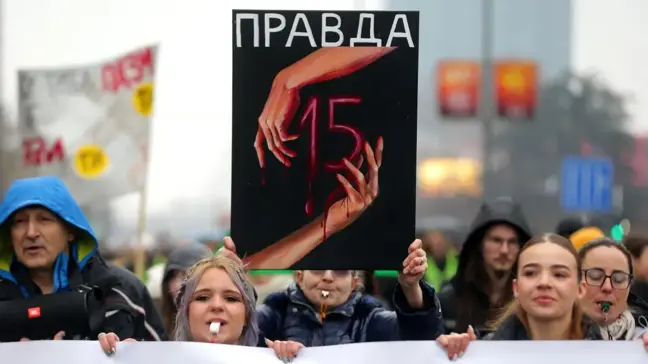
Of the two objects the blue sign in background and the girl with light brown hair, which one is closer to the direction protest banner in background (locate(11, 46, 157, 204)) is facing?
the girl with light brown hair

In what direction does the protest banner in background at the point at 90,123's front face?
toward the camera

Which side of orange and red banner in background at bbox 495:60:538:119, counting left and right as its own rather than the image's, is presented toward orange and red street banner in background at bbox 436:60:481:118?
right

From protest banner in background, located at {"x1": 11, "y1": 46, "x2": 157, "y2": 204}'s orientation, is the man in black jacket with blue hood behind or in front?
in front

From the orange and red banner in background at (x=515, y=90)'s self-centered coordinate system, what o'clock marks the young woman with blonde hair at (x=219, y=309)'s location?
The young woman with blonde hair is roughly at 12 o'clock from the orange and red banner in background.

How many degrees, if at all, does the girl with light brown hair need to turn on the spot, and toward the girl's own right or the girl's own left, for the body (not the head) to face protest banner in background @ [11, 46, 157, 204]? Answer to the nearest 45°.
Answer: approximately 135° to the girl's own right

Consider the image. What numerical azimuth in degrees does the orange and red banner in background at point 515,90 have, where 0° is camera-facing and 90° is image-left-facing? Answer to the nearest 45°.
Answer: approximately 0°

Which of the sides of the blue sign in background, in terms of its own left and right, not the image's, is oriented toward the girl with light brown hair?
front

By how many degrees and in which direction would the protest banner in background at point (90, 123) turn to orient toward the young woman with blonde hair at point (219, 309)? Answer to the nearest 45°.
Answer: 0° — it already faces them

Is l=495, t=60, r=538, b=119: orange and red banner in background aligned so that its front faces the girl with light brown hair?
yes

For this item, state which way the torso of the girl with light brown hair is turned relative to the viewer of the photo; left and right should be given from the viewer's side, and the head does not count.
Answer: facing the viewer

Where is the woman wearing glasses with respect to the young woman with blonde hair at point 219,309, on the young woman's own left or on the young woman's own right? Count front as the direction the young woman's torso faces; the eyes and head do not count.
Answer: on the young woman's own left

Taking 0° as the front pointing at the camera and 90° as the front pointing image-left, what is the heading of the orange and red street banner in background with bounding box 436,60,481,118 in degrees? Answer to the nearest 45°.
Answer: approximately 0°
